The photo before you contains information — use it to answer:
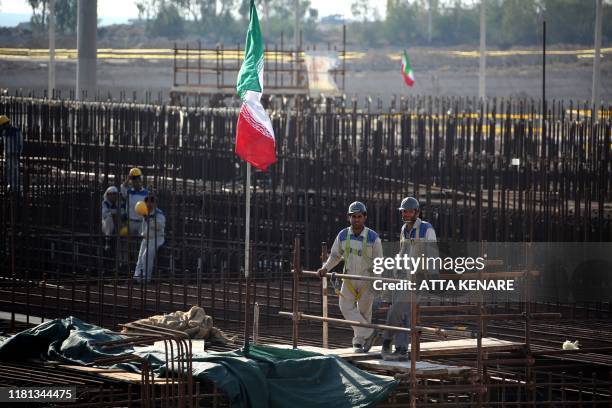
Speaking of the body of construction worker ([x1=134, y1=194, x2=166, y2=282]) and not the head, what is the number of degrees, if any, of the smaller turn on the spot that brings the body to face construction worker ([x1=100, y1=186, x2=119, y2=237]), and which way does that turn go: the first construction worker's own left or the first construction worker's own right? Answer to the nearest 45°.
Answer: approximately 90° to the first construction worker's own right

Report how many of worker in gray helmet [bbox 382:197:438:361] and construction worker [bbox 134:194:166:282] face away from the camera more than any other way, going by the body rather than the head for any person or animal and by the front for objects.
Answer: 0

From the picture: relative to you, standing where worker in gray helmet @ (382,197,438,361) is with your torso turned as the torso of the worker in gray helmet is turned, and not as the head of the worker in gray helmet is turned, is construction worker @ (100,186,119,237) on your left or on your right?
on your right

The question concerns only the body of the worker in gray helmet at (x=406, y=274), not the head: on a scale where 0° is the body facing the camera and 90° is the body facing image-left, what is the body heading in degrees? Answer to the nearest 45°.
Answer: approximately 45°

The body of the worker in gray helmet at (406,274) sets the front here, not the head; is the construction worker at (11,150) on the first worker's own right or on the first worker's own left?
on the first worker's own right

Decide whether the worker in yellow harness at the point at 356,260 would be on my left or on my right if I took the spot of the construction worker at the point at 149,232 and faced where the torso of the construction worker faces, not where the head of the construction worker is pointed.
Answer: on my left

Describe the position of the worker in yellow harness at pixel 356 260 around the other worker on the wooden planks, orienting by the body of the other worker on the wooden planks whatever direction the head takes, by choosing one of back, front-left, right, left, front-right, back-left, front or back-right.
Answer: right

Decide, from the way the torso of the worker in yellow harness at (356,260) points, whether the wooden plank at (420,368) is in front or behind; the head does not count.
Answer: in front
